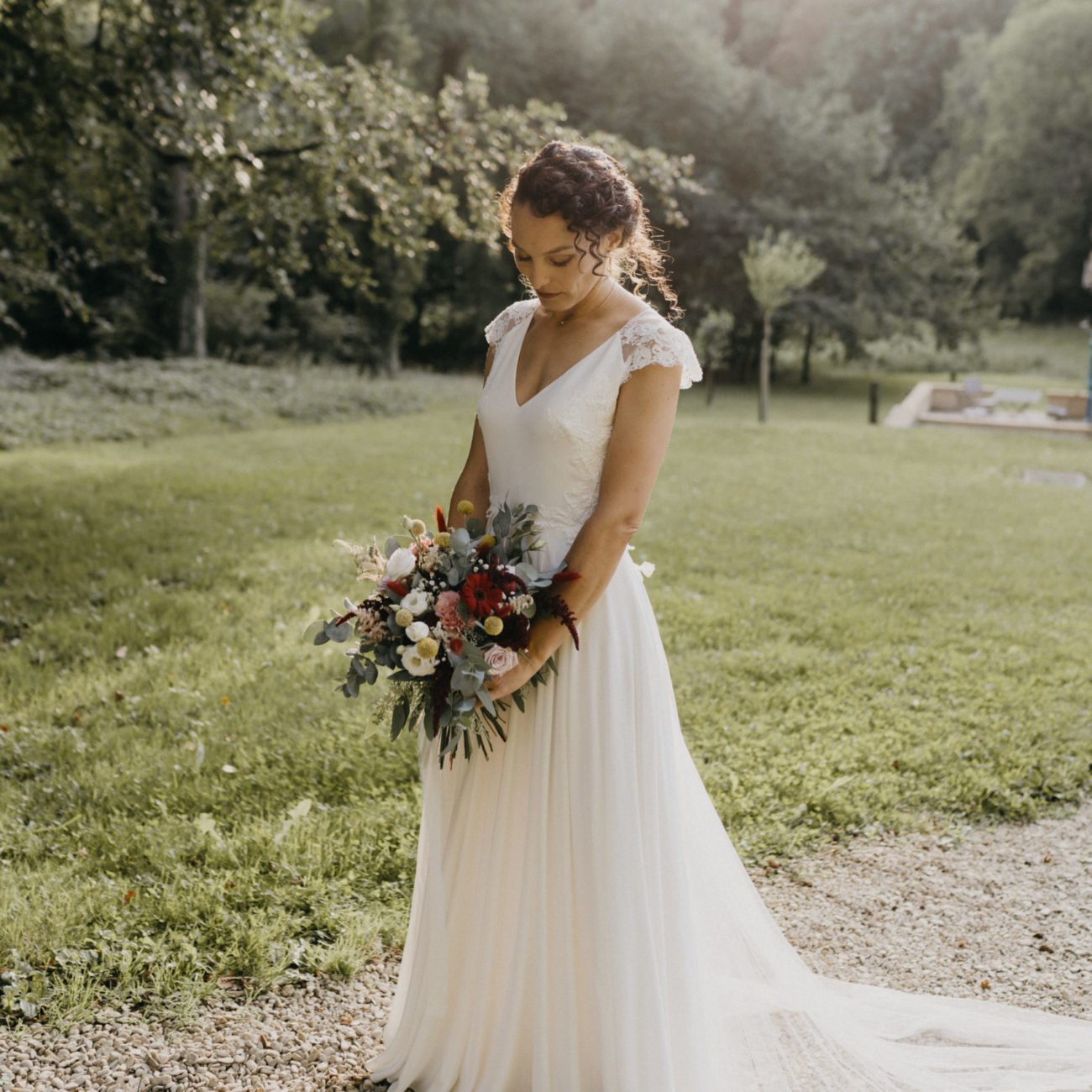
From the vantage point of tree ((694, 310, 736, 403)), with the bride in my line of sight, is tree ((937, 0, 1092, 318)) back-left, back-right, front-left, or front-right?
back-left

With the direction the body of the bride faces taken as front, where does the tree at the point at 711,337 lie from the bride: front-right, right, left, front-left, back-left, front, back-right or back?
back-right

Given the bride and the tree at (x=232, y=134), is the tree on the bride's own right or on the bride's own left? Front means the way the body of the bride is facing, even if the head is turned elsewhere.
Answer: on the bride's own right

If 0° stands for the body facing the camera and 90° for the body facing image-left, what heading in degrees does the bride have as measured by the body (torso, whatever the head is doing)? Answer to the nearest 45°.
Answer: approximately 45°

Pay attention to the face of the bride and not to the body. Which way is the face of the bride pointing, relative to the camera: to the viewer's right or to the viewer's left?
to the viewer's left

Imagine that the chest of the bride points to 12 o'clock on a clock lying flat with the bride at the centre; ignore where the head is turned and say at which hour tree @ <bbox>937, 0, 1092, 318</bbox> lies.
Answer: The tree is roughly at 5 o'clock from the bride.
